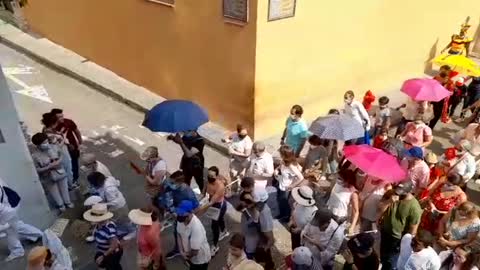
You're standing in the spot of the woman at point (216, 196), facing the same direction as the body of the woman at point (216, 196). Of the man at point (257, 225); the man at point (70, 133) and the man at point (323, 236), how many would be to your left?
2

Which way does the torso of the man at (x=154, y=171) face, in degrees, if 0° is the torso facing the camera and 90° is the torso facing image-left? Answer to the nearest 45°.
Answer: approximately 45°

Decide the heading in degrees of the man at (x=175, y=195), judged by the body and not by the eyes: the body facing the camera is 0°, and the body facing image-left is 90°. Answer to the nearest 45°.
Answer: approximately 45°

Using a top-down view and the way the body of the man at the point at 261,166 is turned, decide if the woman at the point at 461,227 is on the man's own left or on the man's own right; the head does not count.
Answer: on the man's own left

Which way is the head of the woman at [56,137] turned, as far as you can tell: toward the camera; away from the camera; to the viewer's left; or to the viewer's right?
to the viewer's right

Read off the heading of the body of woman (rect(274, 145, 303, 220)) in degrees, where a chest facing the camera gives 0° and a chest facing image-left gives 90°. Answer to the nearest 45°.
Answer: approximately 45°
